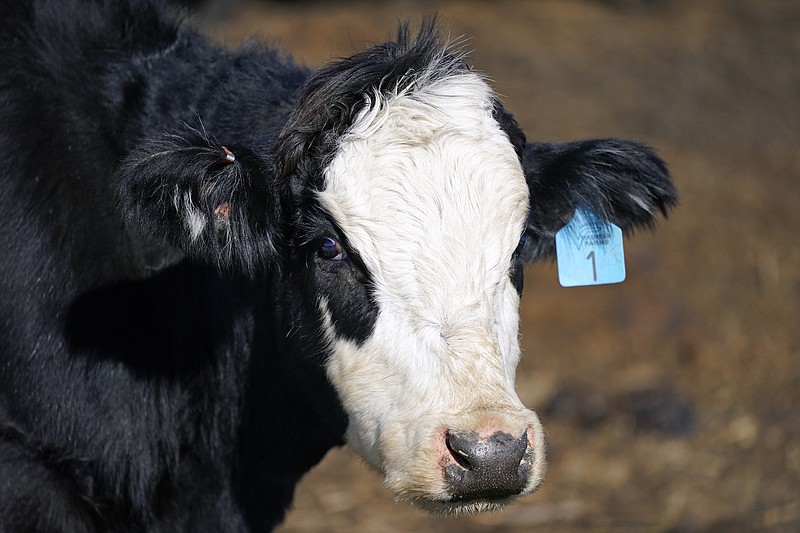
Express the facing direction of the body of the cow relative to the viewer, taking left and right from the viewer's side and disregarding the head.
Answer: facing the viewer and to the right of the viewer
